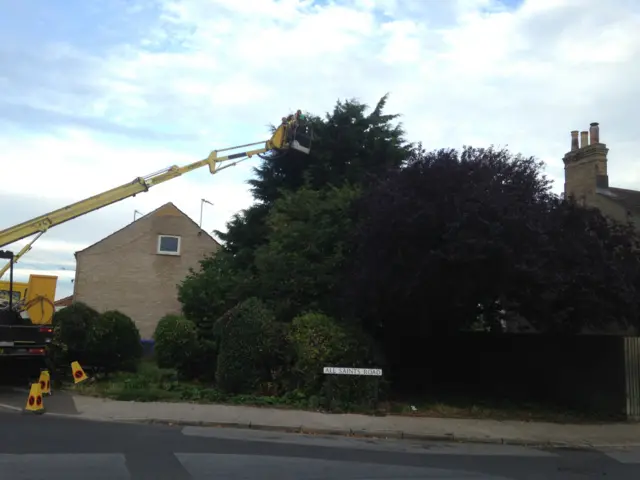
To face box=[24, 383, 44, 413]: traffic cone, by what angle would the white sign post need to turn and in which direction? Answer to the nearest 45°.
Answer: approximately 90° to its right

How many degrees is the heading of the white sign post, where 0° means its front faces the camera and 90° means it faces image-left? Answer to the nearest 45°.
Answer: approximately 0°

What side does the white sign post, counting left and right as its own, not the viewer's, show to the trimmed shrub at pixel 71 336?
right

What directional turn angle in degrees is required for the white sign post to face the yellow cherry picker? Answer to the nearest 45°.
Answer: approximately 90° to its right

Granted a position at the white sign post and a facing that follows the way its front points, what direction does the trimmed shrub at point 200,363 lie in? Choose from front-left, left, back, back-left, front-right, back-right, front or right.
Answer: back-right

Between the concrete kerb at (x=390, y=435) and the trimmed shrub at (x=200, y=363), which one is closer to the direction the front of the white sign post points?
the concrete kerb

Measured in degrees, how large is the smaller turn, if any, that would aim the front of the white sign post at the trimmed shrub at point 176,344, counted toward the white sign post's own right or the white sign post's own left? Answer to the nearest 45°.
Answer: approximately 135° to the white sign post's own right

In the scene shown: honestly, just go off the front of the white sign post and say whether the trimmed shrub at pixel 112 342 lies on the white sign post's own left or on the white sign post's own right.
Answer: on the white sign post's own right

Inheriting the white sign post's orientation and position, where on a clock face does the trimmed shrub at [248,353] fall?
The trimmed shrub is roughly at 4 o'clock from the white sign post.

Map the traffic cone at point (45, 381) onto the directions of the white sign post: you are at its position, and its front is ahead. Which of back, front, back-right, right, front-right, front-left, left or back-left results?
right
